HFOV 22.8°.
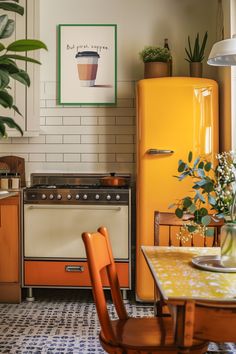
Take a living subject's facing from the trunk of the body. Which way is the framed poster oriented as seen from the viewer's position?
toward the camera

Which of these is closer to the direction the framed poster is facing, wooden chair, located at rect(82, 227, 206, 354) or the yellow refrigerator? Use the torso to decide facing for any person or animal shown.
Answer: the wooden chair

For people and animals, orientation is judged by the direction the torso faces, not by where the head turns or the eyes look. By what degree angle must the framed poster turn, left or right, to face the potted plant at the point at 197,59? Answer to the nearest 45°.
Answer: approximately 90° to its left

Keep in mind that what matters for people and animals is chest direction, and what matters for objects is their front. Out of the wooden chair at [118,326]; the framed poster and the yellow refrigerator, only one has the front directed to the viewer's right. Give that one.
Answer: the wooden chair

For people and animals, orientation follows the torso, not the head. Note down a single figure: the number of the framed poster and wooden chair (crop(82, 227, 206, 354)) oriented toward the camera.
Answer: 1

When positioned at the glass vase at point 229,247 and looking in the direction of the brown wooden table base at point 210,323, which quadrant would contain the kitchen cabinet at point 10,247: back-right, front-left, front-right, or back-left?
back-right
